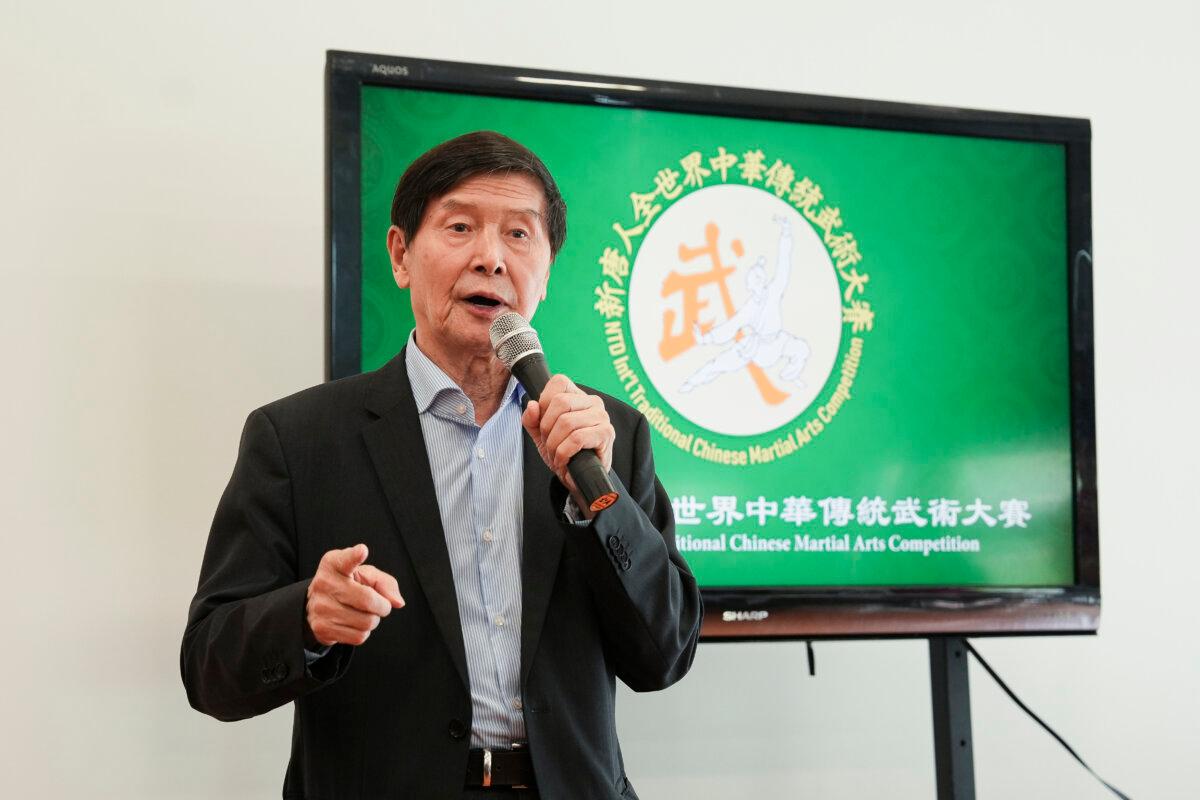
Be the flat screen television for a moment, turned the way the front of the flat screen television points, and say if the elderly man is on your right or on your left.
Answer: on your right

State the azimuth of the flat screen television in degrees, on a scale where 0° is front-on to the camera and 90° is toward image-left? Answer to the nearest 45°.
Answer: approximately 315°
